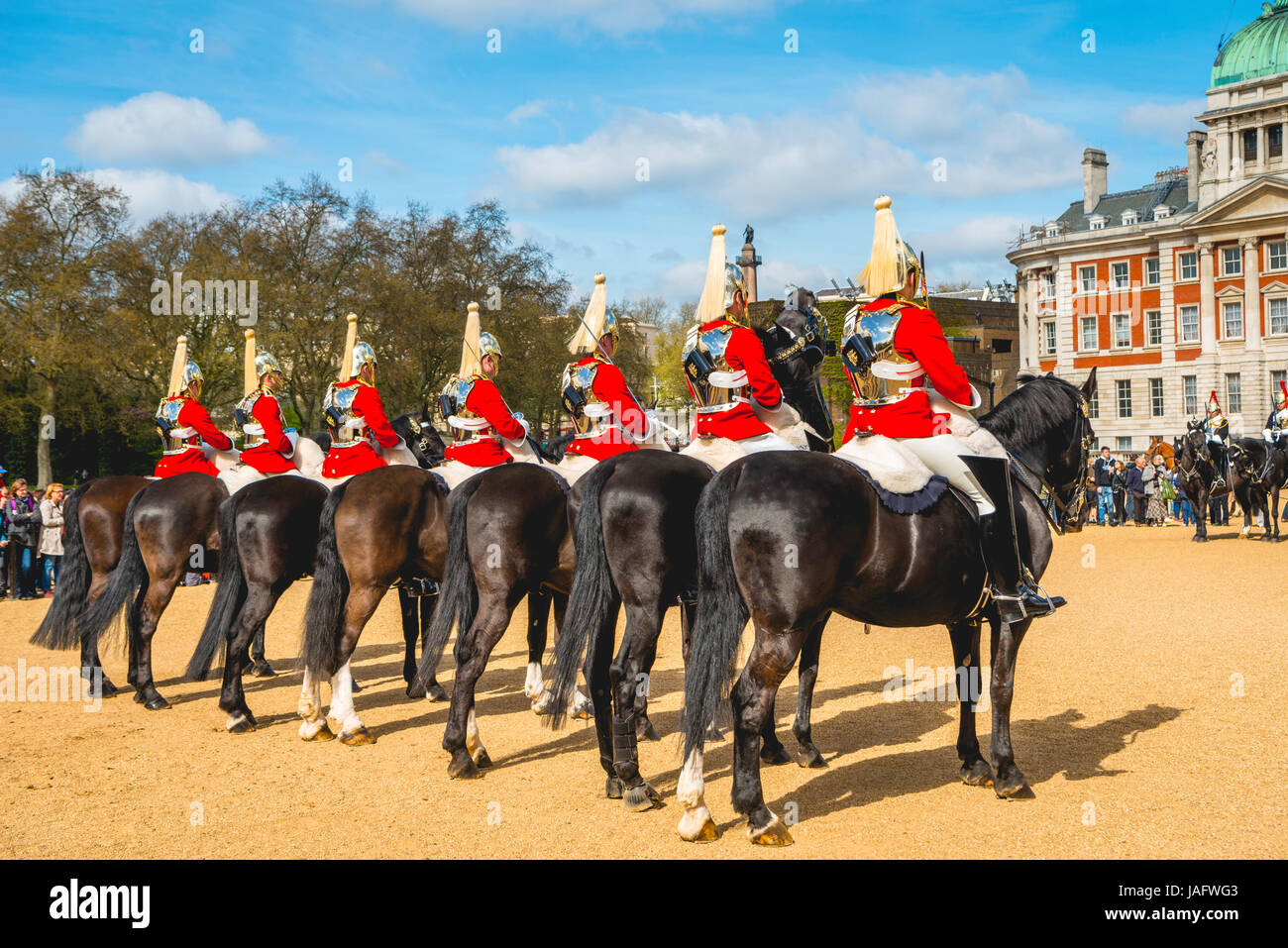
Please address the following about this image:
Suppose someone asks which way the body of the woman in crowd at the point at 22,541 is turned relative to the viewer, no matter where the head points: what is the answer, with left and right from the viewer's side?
facing the viewer and to the right of the viewer

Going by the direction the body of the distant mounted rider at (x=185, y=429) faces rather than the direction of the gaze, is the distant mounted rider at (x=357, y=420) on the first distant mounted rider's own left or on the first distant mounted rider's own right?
on the first distant mounted rider's own right

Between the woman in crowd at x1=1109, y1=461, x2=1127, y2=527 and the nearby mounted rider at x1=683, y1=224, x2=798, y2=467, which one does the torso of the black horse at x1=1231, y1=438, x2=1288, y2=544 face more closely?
the nearby mounted rider

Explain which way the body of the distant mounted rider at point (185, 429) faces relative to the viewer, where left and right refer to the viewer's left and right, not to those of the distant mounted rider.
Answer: facing away from the viewer and to the right of the viewer

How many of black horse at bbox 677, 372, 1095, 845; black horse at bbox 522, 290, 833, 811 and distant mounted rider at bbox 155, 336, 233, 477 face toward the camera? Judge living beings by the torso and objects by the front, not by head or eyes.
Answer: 0

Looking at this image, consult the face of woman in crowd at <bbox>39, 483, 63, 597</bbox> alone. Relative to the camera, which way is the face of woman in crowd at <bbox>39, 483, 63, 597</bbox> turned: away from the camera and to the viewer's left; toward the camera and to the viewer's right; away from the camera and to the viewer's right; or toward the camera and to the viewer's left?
toward the camera and to the viewer's right

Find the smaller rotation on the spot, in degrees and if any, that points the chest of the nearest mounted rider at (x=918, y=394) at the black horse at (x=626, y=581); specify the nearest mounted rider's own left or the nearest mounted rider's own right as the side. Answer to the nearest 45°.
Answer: approximately 135° to the nearest mounted rider's own left

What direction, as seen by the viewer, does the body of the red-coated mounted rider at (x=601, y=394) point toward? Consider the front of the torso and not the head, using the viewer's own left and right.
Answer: facing away from the viewer and to the right of the viewer

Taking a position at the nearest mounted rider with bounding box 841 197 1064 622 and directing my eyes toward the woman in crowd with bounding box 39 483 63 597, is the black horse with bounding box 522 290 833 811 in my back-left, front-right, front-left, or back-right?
front-left

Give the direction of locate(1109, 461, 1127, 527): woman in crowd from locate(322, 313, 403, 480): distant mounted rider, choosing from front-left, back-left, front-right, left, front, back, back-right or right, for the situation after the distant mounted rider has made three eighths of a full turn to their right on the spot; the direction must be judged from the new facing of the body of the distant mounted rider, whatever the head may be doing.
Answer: back-left

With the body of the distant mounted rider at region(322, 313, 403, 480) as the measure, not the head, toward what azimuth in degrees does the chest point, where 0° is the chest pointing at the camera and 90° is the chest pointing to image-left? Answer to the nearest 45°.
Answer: approximately 225°

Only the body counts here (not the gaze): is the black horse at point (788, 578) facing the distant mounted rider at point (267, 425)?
no

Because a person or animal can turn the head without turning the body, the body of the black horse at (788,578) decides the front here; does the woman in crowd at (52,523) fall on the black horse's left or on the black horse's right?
on the black horse's left

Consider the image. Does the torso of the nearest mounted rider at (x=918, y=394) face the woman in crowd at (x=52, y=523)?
no

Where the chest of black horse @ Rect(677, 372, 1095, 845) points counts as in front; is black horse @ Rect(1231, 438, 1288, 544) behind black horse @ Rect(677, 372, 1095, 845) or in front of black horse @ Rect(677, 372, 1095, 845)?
in front

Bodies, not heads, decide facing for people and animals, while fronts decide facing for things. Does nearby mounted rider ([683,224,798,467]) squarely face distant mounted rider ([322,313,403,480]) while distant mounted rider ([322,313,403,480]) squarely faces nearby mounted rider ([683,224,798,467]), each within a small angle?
no

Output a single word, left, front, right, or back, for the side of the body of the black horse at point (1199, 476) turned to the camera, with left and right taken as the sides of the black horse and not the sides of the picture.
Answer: front

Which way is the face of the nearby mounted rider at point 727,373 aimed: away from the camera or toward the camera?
away from the camera

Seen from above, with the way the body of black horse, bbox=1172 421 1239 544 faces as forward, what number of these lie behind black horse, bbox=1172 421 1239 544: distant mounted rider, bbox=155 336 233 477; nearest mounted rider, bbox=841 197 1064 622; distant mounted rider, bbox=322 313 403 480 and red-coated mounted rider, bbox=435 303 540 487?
0

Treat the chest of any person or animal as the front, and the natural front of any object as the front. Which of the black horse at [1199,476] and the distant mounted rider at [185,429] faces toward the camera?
the black horse
